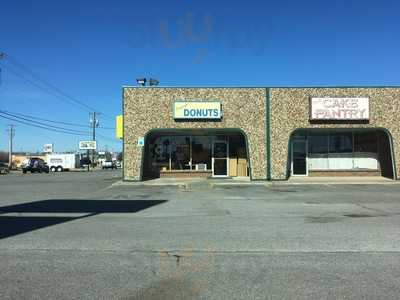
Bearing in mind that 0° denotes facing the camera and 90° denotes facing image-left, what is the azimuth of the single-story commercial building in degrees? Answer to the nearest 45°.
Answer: approximately 0°
